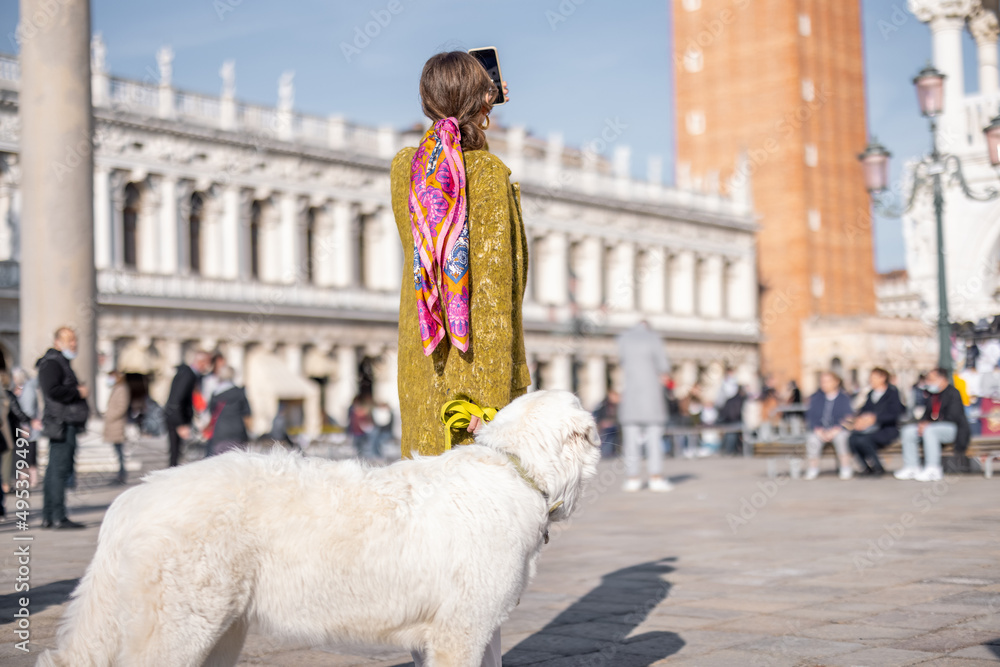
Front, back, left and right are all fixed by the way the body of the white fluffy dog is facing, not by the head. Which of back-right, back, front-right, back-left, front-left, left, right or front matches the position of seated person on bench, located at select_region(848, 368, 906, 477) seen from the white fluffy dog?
front-left

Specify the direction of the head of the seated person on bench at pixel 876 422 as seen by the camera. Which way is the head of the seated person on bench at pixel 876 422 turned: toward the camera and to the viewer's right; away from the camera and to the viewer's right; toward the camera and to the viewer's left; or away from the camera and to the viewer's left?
toward the camera and to the viewer's left

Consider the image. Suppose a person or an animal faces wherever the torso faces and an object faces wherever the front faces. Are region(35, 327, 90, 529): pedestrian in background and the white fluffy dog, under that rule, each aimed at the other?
no

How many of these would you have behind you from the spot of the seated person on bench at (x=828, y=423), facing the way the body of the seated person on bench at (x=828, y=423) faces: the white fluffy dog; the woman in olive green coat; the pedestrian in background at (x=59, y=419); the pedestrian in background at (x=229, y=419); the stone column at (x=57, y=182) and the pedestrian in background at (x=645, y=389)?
0

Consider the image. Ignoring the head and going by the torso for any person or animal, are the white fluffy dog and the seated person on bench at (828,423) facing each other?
no

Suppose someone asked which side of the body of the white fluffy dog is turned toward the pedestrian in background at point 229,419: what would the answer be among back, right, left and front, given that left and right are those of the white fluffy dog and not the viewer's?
left

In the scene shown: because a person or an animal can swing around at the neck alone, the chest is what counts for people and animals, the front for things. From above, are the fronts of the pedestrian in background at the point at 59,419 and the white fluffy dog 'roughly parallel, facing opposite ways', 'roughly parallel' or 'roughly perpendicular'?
roughly parallel

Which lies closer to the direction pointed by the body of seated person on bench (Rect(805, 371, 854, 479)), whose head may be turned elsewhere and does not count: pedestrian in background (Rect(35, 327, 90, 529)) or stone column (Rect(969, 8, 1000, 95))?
the pedestrian in background

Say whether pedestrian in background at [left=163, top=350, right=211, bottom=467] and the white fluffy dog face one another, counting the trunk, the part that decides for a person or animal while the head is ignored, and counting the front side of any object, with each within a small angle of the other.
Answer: no

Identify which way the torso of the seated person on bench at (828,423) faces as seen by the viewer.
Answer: toward the camera

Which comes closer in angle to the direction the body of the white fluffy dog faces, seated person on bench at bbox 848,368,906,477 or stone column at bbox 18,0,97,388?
the seated person on bench

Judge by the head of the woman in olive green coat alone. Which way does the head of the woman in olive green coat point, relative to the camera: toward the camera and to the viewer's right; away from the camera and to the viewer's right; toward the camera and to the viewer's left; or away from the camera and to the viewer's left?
away from the camera and to the viewer's right

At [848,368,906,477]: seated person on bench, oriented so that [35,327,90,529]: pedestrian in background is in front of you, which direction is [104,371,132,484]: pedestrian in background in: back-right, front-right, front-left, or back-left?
front-right

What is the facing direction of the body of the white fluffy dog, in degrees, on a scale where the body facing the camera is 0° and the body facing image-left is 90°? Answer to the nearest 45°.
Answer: approximately 270°
